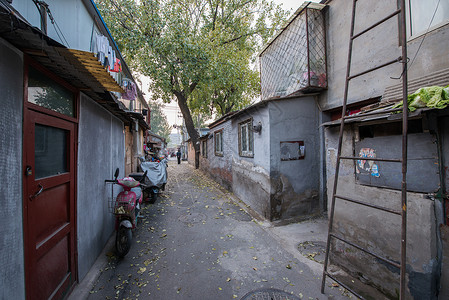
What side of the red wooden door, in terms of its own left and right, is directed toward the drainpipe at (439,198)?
front

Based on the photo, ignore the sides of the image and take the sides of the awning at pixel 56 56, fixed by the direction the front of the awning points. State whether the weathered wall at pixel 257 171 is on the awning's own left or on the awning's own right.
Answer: on the awning's own left

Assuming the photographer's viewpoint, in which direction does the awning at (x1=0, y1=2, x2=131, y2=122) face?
facing the viewer and to the right of the viewer

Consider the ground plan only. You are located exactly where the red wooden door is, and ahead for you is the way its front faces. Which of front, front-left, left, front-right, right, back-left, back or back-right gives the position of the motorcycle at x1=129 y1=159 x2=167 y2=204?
left

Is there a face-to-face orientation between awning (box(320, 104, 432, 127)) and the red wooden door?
yes

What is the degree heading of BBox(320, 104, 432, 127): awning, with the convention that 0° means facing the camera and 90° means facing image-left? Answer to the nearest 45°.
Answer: approximately 45°

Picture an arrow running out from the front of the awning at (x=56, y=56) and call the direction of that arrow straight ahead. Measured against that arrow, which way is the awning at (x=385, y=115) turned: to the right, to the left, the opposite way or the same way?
the opposite way

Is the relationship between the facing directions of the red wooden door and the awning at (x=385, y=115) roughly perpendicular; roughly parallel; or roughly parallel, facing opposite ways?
roughly parallel, facing opposite ways

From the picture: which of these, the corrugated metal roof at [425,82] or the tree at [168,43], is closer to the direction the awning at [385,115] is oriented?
the tree

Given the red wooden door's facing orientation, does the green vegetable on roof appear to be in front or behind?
in front

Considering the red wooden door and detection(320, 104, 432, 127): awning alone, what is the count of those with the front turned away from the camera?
0

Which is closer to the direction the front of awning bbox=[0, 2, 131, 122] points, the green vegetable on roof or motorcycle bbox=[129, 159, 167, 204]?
the green vegetable on roof

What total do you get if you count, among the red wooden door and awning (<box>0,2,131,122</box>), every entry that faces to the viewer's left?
0

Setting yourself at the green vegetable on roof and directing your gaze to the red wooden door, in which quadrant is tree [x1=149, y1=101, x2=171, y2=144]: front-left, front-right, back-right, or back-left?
front-right

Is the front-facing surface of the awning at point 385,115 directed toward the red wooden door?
yes

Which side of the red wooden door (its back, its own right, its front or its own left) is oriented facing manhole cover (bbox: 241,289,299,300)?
front
